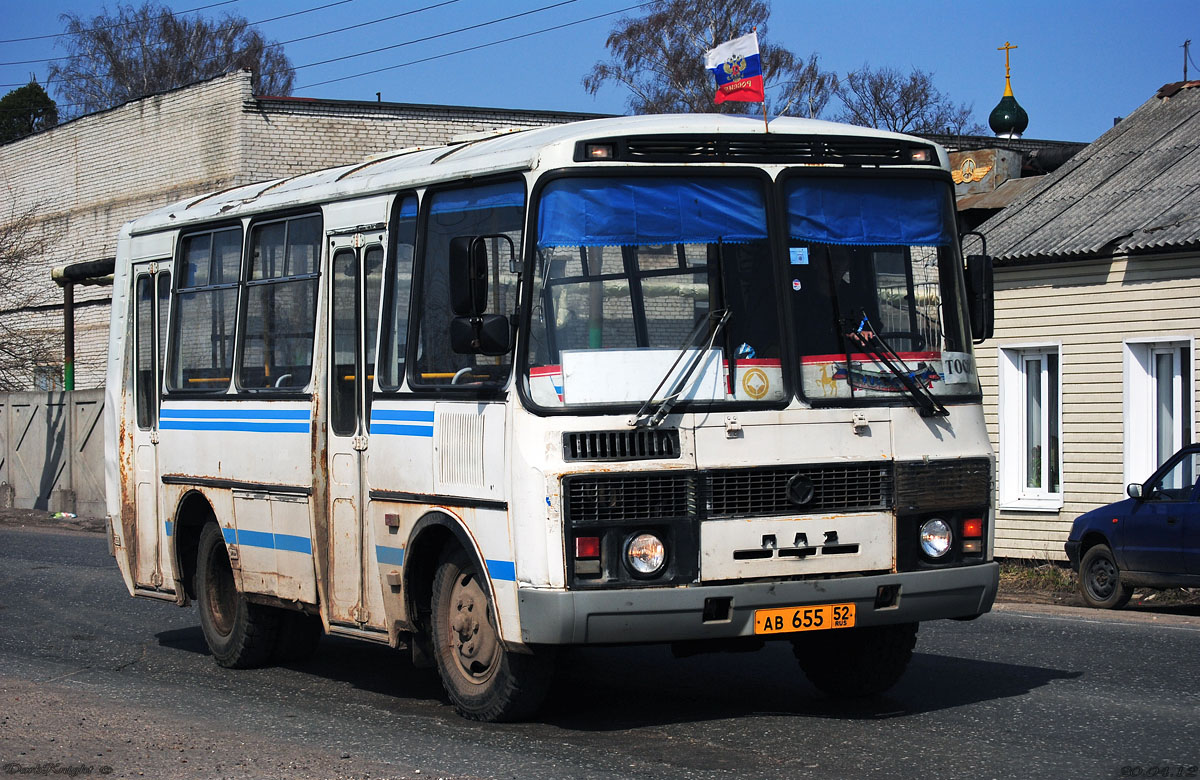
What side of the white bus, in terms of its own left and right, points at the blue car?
left

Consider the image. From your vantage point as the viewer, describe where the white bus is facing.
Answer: facing the viewer and to the right of the viewer

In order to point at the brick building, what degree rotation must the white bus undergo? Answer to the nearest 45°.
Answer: approximately 135° to its left

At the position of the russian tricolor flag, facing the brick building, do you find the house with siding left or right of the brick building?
right

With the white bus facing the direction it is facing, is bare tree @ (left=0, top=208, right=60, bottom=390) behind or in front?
behind

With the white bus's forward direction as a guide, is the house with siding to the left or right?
on its left

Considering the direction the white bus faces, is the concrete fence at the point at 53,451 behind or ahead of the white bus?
behind
